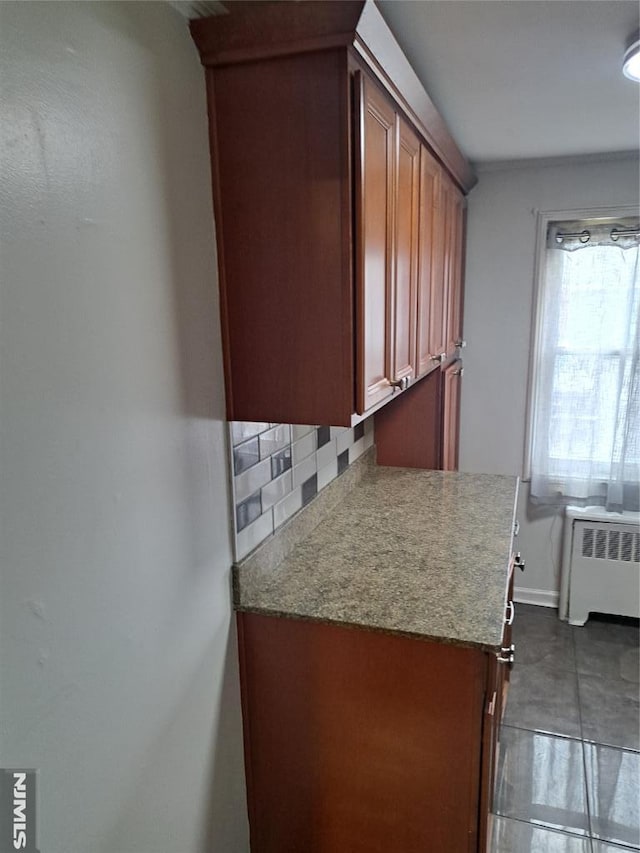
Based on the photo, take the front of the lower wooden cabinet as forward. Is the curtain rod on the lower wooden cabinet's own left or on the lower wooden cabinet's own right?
on the lower wooden cabinet's own left

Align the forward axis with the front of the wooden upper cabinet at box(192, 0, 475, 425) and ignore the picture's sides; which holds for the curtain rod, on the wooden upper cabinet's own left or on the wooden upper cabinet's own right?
on the wooden upper cabinet's own left

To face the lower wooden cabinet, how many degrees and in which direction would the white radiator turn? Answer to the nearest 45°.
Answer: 0° — it already faces it

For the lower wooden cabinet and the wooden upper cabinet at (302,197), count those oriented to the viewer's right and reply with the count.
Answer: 2

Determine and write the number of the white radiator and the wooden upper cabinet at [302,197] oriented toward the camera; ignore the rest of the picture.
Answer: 1

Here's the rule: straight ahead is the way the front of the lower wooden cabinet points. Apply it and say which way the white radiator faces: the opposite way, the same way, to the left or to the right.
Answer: to the right

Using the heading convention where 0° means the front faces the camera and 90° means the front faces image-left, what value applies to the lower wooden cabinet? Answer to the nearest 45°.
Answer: approximately 270°

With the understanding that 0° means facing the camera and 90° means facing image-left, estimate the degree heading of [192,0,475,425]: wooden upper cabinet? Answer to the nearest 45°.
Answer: approximately 270°

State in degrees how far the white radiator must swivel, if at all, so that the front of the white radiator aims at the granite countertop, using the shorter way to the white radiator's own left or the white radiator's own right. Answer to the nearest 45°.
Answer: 0° — it already faces it

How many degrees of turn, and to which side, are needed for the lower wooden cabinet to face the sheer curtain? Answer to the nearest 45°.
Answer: approximately 45° to its left

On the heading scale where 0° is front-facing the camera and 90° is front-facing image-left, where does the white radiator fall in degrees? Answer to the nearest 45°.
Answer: approximately 0°

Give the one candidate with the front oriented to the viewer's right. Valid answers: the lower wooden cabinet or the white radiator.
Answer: the lower wooden cabinet
